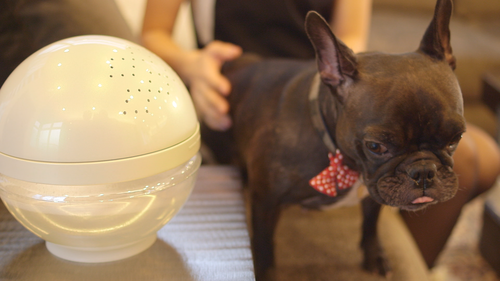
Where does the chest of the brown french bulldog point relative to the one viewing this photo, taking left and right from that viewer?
facing the viewer and to the right of the viewer
